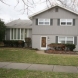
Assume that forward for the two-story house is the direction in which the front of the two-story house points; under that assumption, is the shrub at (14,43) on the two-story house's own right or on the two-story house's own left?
on the two-story house's own right

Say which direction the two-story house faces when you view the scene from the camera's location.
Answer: facing the viewer

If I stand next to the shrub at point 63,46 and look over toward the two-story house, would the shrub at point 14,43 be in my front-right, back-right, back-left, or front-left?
front-left
